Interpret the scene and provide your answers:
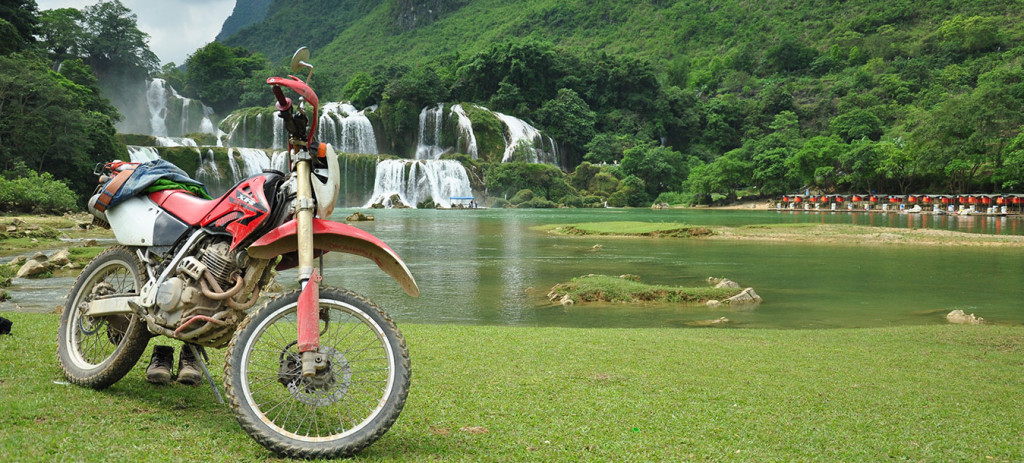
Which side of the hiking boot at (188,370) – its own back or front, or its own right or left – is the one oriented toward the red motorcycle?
front

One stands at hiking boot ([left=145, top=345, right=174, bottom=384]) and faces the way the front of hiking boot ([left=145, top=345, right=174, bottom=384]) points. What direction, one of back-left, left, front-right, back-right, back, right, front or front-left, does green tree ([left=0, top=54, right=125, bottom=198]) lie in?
back

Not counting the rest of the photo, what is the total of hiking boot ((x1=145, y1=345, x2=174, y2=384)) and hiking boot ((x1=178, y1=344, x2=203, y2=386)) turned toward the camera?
2

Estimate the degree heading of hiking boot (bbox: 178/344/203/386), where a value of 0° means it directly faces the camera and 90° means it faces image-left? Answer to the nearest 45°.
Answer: approximately 0°

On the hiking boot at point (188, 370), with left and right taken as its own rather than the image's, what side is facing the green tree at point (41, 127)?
back

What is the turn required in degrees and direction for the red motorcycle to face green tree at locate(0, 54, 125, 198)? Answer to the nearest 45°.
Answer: approximately 135° to its left
